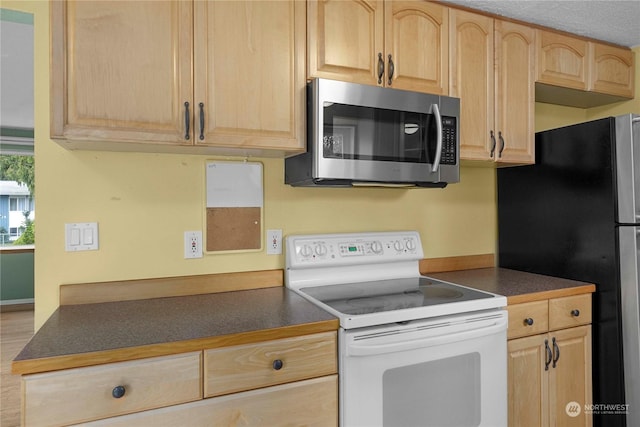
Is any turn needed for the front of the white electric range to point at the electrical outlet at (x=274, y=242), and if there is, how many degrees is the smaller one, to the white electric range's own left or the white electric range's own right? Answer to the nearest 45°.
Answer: approximately 180°

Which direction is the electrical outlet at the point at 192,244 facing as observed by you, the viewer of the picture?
facing the viewer

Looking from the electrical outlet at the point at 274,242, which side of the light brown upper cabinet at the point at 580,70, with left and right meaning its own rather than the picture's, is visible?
right

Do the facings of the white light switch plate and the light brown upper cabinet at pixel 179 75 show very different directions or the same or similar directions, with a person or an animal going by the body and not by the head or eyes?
same or similar directions

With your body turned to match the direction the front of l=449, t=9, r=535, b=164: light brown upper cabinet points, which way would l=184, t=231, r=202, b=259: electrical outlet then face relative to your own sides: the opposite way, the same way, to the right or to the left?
the same way

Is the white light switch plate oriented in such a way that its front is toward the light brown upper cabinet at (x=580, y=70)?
no

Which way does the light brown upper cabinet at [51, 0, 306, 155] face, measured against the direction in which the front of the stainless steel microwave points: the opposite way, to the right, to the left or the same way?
the same way

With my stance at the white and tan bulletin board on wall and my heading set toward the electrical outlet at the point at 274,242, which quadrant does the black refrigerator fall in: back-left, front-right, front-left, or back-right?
front-right

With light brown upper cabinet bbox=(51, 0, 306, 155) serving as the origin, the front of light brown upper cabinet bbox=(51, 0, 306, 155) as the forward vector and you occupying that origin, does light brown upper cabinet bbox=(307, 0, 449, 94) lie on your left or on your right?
on your left

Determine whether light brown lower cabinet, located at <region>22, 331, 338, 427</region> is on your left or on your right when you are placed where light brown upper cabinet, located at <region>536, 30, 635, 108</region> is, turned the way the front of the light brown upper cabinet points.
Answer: on your right

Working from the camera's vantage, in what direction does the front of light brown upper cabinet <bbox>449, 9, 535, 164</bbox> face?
facing the viewer and to the right of the viewer

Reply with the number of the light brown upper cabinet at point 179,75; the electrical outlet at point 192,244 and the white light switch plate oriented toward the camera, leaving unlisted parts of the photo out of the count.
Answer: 3

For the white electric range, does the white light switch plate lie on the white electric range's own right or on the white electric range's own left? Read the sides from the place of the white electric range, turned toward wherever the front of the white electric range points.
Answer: on the white electric range's own right

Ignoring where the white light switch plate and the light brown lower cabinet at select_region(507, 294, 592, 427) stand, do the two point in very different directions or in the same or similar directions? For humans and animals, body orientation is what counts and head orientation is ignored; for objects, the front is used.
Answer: same or similar directions

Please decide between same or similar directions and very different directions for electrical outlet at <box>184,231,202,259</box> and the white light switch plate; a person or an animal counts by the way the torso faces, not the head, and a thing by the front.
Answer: same or similar directions

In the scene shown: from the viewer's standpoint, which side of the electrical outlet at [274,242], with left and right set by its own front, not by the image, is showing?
front

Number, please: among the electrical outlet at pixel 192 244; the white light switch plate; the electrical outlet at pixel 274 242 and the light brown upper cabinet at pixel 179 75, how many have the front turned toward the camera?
4

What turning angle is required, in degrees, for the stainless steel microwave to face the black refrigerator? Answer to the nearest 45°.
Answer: approximately 45° to its left
